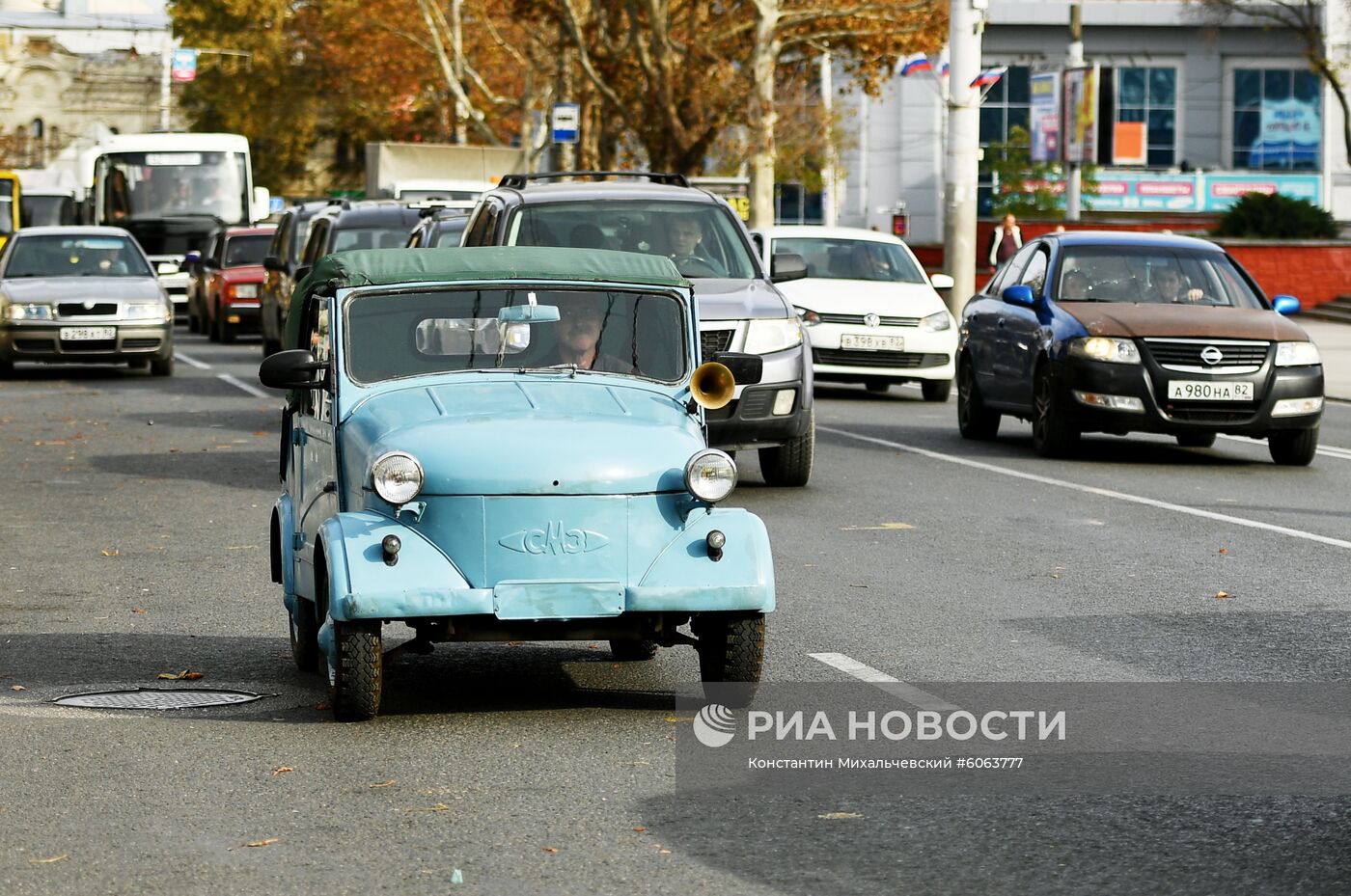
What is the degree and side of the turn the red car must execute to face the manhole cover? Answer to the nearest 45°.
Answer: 0° — it already faces it

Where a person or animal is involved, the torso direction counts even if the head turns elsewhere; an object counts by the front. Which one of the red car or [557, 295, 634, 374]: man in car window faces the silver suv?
the red car

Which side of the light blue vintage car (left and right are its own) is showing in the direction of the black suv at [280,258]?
back

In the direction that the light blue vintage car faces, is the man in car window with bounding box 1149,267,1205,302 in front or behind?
behind

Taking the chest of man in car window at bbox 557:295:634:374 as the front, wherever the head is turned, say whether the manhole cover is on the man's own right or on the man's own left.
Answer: on the man's own right

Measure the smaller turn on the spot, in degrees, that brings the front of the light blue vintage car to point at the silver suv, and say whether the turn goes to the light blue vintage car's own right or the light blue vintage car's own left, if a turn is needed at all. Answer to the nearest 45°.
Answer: approximately 180°

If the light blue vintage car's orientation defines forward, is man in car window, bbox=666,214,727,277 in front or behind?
behind

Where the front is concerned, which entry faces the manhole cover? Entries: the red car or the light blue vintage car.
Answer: the red car

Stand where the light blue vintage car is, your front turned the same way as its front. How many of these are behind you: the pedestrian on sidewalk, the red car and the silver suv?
3

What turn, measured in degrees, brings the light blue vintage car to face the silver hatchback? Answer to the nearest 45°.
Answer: approximately 180°

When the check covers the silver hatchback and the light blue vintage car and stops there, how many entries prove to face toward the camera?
2
